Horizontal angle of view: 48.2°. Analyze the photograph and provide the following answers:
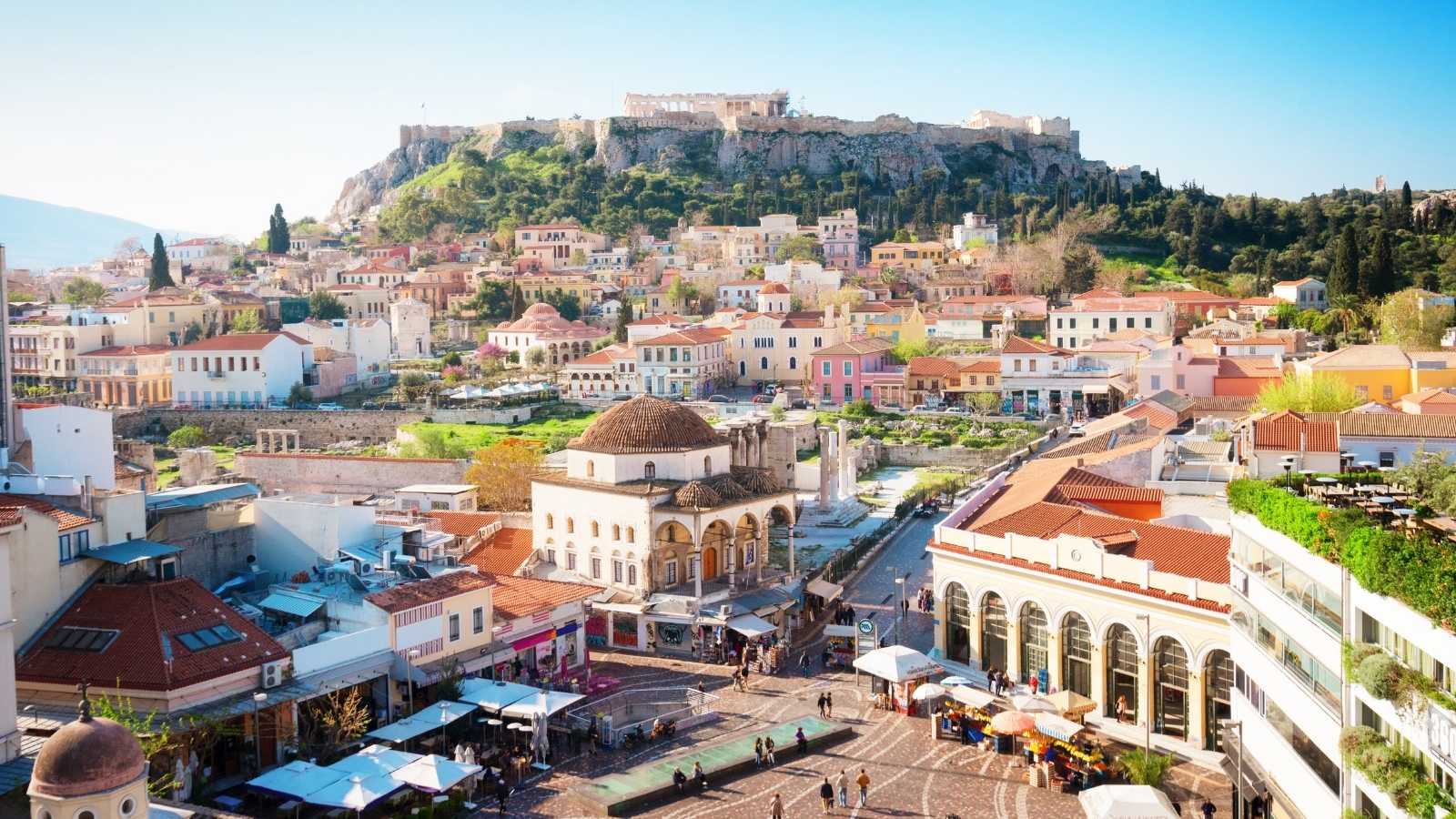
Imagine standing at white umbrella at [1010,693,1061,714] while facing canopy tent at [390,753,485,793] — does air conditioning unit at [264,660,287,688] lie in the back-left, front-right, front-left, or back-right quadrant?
front-right

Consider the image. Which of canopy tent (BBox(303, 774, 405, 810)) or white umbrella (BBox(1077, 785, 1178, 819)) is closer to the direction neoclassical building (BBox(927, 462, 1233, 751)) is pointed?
the canopy tent

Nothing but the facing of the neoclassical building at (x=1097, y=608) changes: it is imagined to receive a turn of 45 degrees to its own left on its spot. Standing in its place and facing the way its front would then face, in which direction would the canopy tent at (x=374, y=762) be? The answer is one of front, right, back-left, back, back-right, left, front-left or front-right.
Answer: front-right

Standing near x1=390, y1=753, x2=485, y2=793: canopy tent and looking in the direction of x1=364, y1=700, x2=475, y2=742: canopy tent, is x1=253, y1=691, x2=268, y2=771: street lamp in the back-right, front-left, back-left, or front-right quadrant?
front-left

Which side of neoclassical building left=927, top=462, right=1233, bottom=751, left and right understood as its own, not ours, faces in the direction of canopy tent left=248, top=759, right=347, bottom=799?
front

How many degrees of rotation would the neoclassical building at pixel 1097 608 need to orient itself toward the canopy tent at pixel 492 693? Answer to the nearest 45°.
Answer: approximately 45° to its right

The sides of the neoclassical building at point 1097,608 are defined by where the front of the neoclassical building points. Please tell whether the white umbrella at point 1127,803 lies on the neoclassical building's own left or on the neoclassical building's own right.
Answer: on the neoclassical building's own left

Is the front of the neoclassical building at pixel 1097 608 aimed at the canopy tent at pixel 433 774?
yes

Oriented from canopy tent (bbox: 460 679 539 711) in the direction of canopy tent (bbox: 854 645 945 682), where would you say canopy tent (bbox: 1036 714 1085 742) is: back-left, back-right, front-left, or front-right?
front-right

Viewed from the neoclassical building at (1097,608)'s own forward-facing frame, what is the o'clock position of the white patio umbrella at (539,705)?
The white patio umbrella is roughly at 1 o'clock from the neoclassical building.

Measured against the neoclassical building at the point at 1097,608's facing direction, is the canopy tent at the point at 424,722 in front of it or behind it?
in front

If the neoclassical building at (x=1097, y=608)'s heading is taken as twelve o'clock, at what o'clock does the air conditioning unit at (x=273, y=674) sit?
The air conditioning unit is roughly at 1 o'clock from the neoclassical building.
